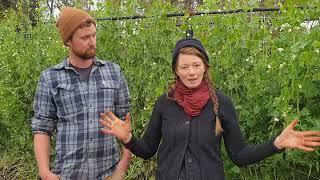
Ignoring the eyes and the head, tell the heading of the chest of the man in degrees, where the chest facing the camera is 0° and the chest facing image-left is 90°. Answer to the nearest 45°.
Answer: approximately 315°

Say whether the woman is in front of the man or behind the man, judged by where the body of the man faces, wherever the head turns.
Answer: in front

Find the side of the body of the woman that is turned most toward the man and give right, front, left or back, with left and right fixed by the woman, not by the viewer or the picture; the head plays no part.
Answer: right

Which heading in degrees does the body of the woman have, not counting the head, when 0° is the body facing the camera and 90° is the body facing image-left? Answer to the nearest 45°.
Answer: approximately 0°

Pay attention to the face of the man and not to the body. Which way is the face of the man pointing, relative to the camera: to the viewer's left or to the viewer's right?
to the viewer's right

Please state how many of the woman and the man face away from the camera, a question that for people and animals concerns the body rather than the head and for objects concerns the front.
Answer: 0

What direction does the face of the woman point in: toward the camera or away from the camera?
toward the camera
